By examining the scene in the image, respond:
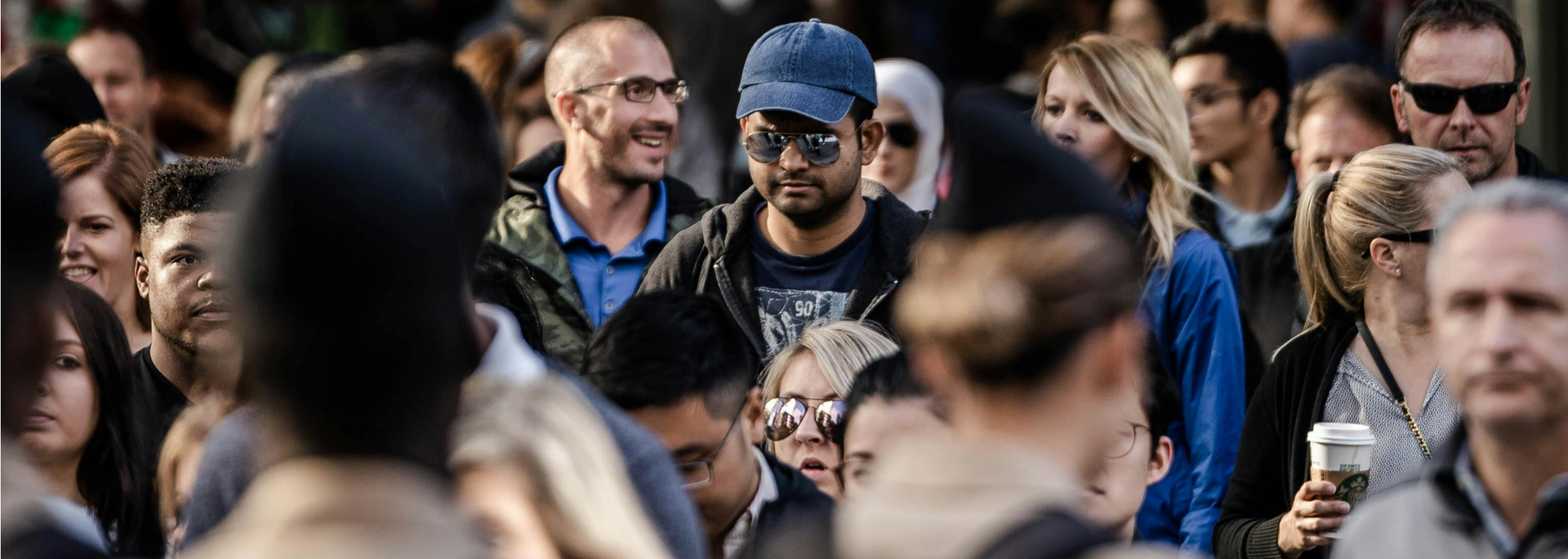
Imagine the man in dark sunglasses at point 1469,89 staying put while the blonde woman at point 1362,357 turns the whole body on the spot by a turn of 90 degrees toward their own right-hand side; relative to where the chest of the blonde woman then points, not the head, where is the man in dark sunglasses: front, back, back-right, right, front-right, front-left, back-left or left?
back-right

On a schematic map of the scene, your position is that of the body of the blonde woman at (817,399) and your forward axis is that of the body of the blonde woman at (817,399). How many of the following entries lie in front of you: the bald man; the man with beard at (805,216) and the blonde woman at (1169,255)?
0

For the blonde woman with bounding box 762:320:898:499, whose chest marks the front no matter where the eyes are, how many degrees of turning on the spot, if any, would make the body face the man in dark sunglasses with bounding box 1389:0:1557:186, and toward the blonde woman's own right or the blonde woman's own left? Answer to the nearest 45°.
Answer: approximately 135° to the blonde woman's own left

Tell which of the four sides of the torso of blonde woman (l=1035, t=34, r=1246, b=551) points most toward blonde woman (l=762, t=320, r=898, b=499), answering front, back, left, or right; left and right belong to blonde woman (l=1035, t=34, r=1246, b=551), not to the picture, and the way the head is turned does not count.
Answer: front

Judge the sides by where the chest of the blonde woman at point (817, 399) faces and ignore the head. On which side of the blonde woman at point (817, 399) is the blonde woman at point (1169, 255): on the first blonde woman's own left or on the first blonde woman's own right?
on the first blonde woman's own left

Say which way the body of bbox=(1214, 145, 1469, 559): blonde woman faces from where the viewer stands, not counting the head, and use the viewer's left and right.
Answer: facing the viewer and to the right of the viewer

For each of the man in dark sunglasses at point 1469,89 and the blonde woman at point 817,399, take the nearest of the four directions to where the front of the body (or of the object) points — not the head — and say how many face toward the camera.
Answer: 2

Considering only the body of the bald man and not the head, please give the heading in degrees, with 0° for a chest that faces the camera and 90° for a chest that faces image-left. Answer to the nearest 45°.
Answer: approximately 315°

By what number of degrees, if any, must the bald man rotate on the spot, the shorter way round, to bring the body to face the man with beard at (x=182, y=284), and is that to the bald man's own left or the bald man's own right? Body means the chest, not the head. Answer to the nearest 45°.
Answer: approximately 90° to the bald man's own right

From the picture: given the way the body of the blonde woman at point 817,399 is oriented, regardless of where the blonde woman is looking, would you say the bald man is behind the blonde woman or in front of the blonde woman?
behind

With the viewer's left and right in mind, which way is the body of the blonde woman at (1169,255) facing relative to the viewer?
facing the viewer and to the left of the viewer

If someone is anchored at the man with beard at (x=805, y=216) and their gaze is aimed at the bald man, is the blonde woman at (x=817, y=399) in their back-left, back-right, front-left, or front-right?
back-left

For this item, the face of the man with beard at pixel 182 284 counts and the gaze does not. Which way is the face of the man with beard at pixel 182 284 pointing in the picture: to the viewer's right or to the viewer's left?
to the viewer's right
